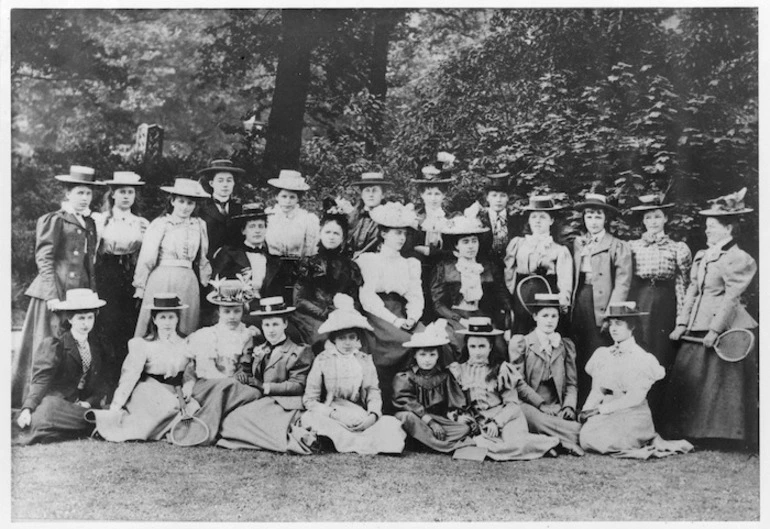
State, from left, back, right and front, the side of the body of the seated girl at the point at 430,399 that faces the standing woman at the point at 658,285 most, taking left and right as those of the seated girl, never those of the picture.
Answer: left

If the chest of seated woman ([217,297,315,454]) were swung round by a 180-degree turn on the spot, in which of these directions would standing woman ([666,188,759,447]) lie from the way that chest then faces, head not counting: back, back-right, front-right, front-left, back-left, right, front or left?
front-right

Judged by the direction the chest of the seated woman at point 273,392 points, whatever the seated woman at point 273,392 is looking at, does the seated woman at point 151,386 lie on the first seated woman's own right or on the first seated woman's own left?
on the first seated woman's own right
